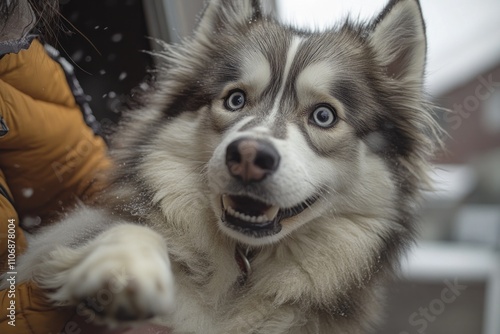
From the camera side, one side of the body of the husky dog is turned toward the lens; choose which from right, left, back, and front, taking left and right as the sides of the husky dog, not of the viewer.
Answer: front
